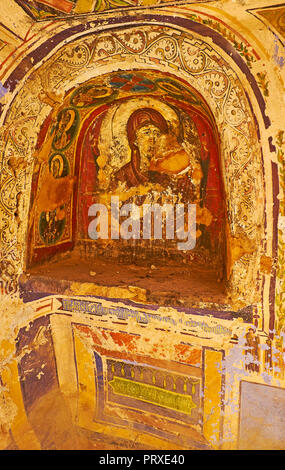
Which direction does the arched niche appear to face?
toward the camera
